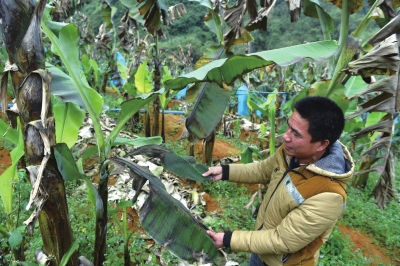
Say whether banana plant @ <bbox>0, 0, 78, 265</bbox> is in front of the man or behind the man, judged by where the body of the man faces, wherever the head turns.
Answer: in front

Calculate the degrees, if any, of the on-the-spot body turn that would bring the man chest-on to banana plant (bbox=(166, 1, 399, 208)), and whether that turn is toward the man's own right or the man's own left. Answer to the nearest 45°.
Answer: approximately 135° to the man's own right

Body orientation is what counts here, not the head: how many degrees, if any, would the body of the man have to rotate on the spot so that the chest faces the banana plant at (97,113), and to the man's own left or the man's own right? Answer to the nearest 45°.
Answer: approximately 45° to the man's own right

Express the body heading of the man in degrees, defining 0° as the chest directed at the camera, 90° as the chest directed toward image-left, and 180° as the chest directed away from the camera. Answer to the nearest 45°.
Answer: approximately 45°

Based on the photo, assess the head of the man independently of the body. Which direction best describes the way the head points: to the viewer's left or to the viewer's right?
to the viewer's left
